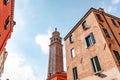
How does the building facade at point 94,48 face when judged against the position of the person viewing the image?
facing the viewer and to the left of the viewer
